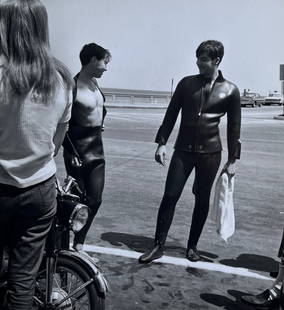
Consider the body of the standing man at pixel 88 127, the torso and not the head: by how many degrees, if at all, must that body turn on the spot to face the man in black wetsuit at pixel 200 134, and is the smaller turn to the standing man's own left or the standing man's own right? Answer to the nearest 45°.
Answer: approximately 45° to the standing man's own left

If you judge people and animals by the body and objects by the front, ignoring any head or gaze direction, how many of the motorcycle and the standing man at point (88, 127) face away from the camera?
0

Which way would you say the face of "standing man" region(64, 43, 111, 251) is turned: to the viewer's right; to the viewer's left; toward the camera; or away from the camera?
to the viewer's right

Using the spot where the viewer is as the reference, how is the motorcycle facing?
facing the viewer and to the right of the viewer

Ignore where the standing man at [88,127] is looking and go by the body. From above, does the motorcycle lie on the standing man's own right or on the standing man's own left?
on the standing man's own right

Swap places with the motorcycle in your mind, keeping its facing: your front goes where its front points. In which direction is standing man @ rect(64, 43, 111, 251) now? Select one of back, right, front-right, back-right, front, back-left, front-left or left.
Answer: back-left
